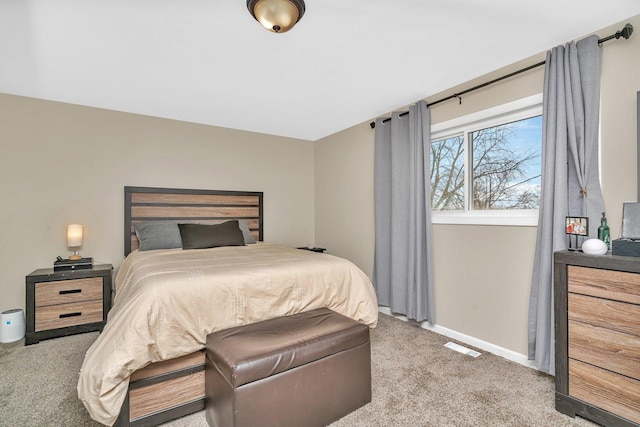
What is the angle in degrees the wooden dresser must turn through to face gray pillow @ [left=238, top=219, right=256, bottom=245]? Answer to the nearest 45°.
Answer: approximately 45° to its right

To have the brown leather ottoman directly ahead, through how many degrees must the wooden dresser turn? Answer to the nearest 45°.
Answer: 0° — it already faces it

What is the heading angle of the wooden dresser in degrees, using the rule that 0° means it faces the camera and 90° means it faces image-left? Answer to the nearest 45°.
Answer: approximately 45°
